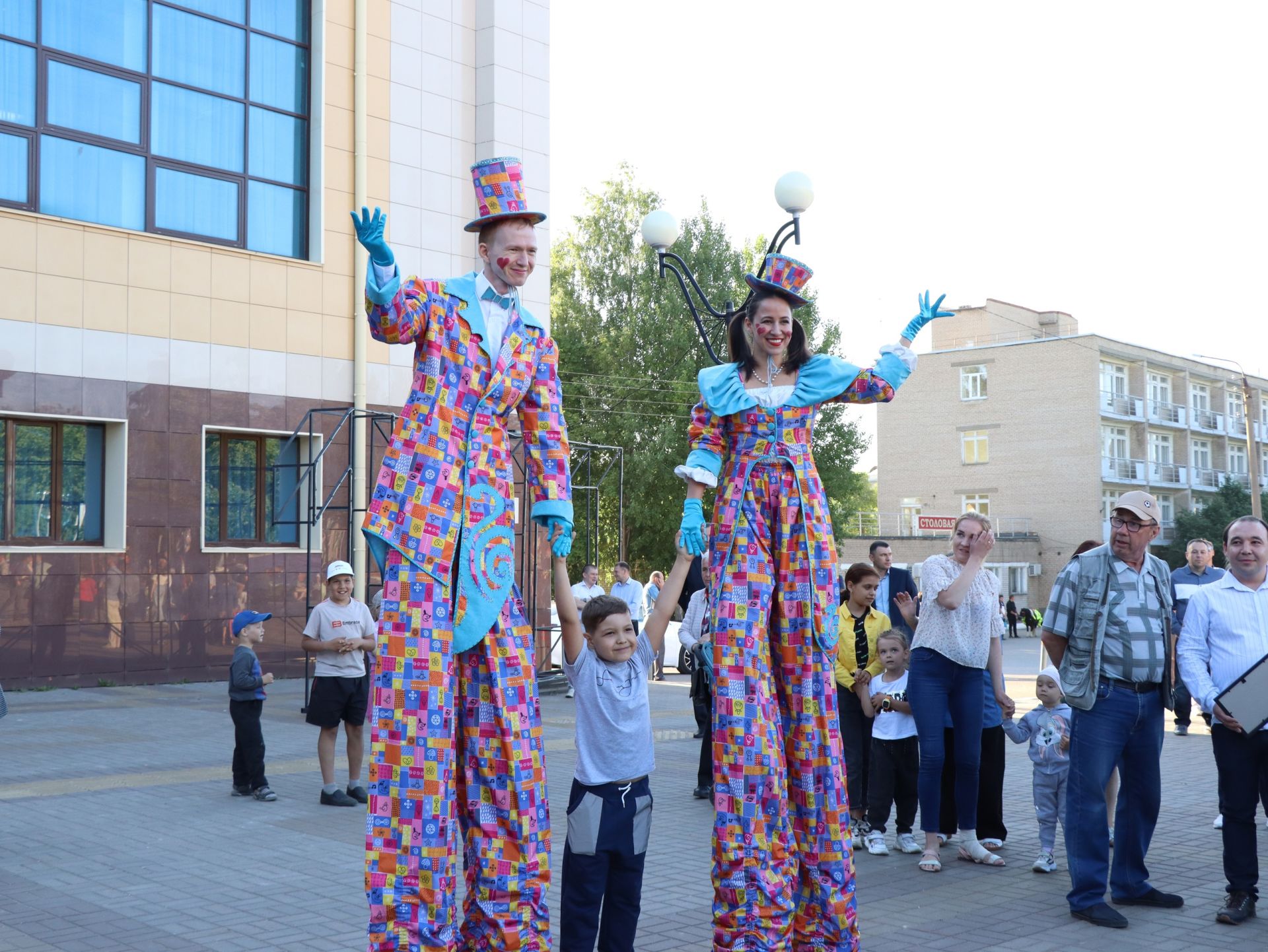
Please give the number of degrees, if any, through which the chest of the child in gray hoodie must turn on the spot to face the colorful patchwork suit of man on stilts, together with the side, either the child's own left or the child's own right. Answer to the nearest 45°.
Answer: approximately 45° to the child's own right

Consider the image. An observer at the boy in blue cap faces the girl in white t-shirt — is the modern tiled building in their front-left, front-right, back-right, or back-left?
back-left

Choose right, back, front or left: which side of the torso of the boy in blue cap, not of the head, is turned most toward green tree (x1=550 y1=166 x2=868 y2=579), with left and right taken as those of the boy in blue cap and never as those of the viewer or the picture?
left

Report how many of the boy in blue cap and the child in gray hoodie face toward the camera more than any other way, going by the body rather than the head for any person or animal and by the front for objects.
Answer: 1

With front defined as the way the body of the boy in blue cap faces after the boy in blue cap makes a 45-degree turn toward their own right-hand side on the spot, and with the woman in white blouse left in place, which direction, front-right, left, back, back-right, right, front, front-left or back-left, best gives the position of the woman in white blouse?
front

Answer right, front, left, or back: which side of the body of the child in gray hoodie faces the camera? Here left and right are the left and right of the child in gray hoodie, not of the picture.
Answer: front

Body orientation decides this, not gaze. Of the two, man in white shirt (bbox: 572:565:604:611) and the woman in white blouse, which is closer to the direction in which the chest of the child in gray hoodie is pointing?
the woman in white blouse

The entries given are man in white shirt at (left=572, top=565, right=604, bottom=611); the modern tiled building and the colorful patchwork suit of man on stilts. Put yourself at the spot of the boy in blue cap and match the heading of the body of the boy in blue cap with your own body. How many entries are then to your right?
1

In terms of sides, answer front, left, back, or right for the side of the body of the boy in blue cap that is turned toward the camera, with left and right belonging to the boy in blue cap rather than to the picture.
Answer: right

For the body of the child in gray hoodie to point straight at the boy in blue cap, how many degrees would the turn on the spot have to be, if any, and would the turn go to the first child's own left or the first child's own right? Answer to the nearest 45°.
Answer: approximately 90° to the first child's own right

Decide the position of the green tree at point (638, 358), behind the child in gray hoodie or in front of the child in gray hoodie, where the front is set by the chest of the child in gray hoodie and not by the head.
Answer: behind

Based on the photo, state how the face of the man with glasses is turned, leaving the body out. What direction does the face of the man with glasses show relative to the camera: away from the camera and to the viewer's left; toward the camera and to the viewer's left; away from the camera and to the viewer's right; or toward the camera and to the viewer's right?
toward the camera and to the viewer's left

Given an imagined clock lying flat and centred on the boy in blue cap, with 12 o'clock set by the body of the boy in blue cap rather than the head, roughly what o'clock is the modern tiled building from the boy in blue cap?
The modern tiled building is roughly at 9 o'clock from the boy in blue cap.

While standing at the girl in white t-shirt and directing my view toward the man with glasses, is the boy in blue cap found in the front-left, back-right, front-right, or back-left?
back-right

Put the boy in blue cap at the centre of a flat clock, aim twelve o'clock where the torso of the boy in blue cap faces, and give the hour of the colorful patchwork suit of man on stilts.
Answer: The colorful patchwork suit of man on stilts is roughly at 3 o'clock from the boy in blue cap.

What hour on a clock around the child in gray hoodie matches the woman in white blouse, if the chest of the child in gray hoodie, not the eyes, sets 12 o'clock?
The woman in white blouse is roughly at 2 o'clock from the child in gray hoodie.

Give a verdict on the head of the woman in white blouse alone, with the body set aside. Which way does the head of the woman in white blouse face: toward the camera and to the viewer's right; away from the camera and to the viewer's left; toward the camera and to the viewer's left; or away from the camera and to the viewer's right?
toward the camera and to the viewer's left
